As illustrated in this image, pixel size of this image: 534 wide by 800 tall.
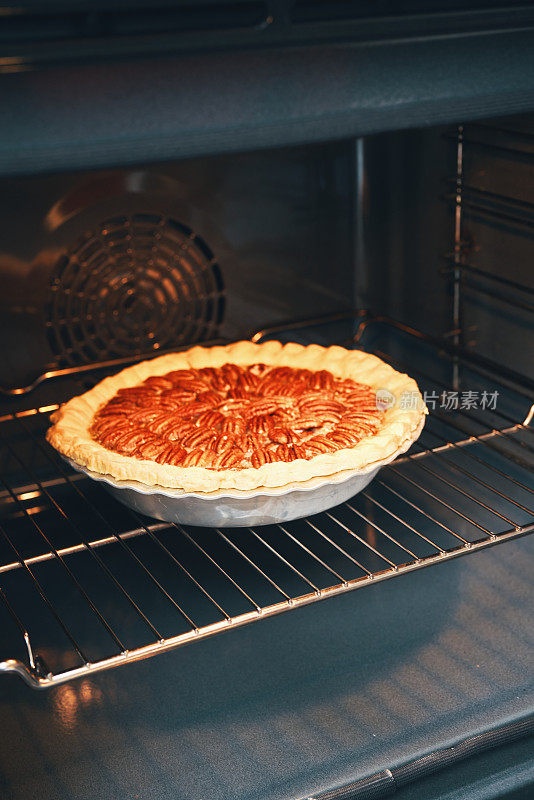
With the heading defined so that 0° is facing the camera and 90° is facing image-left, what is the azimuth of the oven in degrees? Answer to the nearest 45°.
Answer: approximately 315°
